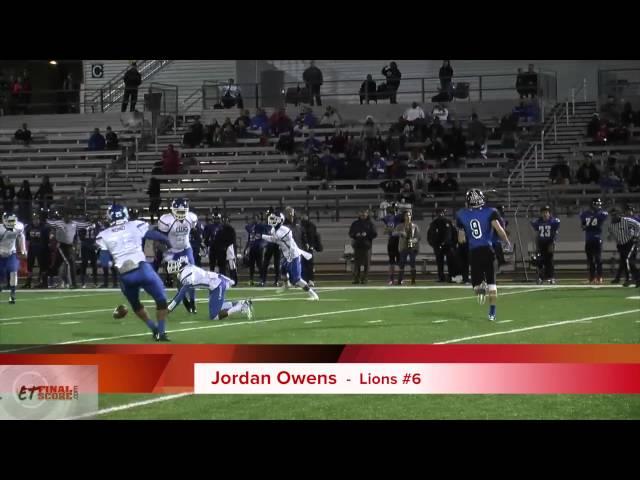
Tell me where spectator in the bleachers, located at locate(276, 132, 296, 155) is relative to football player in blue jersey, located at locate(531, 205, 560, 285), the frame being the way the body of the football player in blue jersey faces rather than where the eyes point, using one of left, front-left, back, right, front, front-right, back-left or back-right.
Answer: back-right

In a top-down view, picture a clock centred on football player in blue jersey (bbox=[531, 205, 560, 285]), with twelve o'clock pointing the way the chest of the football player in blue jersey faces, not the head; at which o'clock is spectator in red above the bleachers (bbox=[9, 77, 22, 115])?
The spectator in red above the bleachers is roughly at 4 o'clock from the football player in blue jersey.

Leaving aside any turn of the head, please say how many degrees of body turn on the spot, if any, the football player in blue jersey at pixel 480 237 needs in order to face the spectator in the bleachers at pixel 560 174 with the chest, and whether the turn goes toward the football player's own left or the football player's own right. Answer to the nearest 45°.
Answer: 0° — they already face them

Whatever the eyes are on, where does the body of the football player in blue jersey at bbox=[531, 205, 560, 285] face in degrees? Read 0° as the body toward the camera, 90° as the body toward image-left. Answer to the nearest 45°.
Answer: approximately 0°

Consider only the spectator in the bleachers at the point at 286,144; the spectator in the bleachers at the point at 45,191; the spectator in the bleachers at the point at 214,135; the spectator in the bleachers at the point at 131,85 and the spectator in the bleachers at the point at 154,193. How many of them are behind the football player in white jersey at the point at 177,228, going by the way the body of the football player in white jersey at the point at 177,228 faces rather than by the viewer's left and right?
5

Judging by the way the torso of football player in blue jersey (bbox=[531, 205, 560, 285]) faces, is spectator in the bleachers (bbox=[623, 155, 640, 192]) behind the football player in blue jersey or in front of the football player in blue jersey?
behind

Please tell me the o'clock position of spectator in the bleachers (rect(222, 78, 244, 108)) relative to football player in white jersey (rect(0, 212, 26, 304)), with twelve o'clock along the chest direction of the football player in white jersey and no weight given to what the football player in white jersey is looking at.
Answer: The spectator in the bleachers is roughly at 7 o'clock from the football player in white jersey.

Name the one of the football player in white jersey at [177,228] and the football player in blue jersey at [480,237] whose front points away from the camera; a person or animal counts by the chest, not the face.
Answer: the football player in blue jersey
